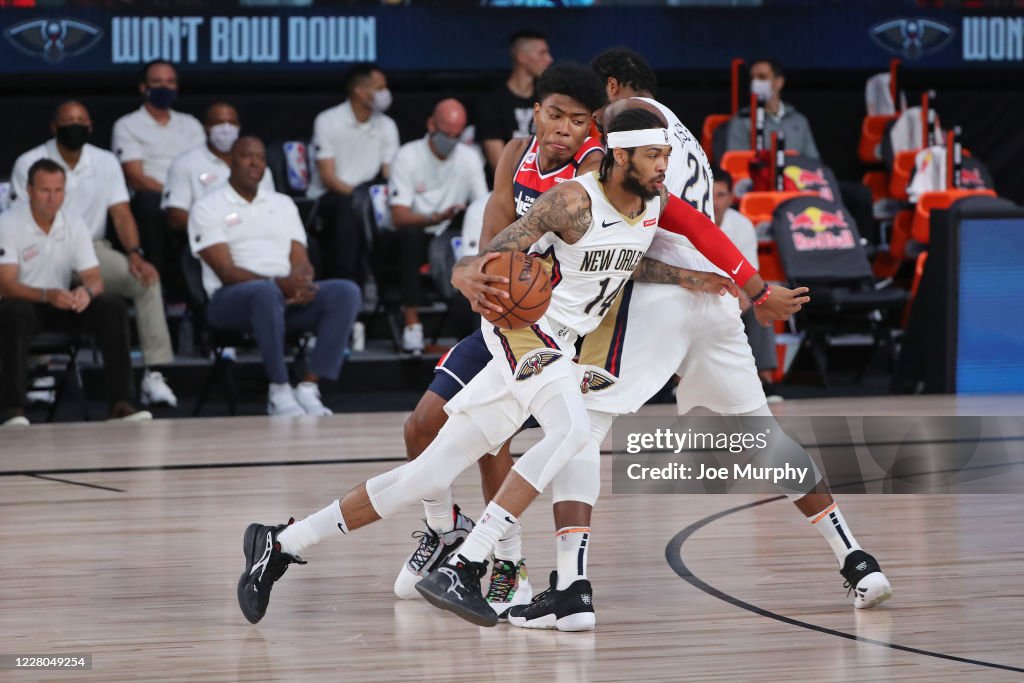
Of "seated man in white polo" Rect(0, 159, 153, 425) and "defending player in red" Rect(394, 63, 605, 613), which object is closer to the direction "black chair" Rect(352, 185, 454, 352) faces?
the defending player in red

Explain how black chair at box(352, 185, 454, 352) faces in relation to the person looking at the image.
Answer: facing the viewer and to the right of the viewer

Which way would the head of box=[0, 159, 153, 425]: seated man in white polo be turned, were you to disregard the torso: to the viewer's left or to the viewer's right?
to the viewer's right

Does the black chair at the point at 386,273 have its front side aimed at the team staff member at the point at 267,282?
no

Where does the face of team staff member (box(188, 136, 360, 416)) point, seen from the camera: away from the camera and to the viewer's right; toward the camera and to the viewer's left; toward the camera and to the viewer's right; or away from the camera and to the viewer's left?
toward the camera and to the viewer's right

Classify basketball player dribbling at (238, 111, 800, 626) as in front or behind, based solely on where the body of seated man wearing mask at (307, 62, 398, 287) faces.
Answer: in front

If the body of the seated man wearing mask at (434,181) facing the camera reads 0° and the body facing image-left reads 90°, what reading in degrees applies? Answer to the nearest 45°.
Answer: approximately 0°

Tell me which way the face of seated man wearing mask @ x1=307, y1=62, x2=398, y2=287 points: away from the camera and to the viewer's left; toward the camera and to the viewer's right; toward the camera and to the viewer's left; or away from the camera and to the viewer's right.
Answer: toward the camera and to the viewer's right

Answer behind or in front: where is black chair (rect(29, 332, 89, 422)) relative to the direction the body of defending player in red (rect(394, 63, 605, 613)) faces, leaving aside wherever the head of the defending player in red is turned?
behind

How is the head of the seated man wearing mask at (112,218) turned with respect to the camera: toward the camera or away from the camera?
toward the camera

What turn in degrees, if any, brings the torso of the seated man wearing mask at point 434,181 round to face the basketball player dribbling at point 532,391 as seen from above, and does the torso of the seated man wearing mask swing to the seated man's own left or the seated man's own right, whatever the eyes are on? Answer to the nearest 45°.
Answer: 0° — they already face them

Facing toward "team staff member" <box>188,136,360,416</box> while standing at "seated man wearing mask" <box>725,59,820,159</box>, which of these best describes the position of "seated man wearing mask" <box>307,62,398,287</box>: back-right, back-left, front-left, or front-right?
front-right

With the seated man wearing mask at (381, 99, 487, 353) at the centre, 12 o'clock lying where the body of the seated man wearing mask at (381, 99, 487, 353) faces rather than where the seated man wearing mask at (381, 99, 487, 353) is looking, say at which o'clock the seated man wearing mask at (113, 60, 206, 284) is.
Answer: the seated man wearing mask at (113, 60, 206, 284) is roughly at 3 o'clock from the seated man wearing mask at (381, 99, 487, 353).

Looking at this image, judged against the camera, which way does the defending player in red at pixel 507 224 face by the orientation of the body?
toward the camera

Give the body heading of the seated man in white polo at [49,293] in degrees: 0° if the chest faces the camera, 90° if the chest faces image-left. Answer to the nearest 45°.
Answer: approximately 315°

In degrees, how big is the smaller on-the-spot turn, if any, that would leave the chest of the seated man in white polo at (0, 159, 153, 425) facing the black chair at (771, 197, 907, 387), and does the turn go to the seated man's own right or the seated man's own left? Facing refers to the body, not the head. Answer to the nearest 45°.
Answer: approximately 45° to the seated man's own left

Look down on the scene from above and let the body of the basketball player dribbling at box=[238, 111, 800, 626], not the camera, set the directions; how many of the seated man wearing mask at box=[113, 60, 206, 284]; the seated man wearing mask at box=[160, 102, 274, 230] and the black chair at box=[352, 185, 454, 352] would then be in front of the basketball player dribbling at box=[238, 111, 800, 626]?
0
